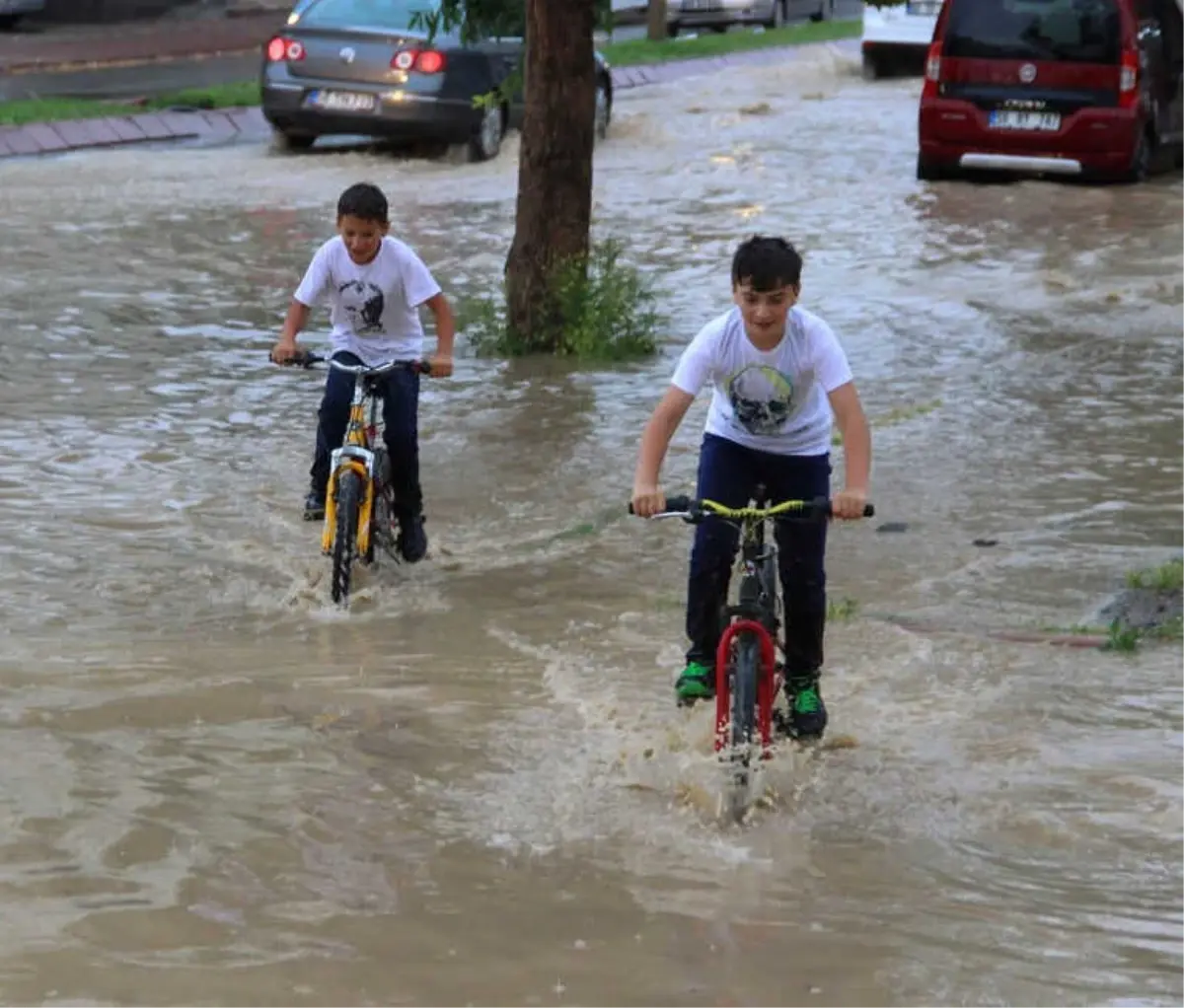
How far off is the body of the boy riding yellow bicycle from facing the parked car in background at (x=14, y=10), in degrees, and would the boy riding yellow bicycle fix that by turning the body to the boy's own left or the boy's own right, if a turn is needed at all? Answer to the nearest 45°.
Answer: approximately 180°

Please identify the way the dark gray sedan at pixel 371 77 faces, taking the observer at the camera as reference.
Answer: facing away from the viewer and to the right of the viewer

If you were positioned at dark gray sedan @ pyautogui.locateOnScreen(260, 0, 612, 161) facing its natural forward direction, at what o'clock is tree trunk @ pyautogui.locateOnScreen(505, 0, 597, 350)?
The tree trunk is roughly at 4 o'clock from the dark gray sedan.

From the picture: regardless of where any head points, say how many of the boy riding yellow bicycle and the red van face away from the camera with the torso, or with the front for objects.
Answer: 1

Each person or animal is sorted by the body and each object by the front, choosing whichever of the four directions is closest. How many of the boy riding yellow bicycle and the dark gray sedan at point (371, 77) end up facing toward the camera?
1

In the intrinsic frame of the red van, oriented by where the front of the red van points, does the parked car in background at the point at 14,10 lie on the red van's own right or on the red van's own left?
on the red van's own left

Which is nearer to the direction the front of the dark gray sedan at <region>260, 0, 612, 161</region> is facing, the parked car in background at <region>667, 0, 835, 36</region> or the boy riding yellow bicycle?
the parked car in background

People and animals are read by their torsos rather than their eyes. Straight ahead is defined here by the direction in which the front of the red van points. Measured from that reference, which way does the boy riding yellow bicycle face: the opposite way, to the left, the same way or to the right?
the opposite way

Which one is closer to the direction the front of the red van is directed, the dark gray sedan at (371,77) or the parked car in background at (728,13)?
the parked car in background

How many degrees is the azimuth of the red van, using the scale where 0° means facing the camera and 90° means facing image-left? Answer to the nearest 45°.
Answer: approximately 180°
